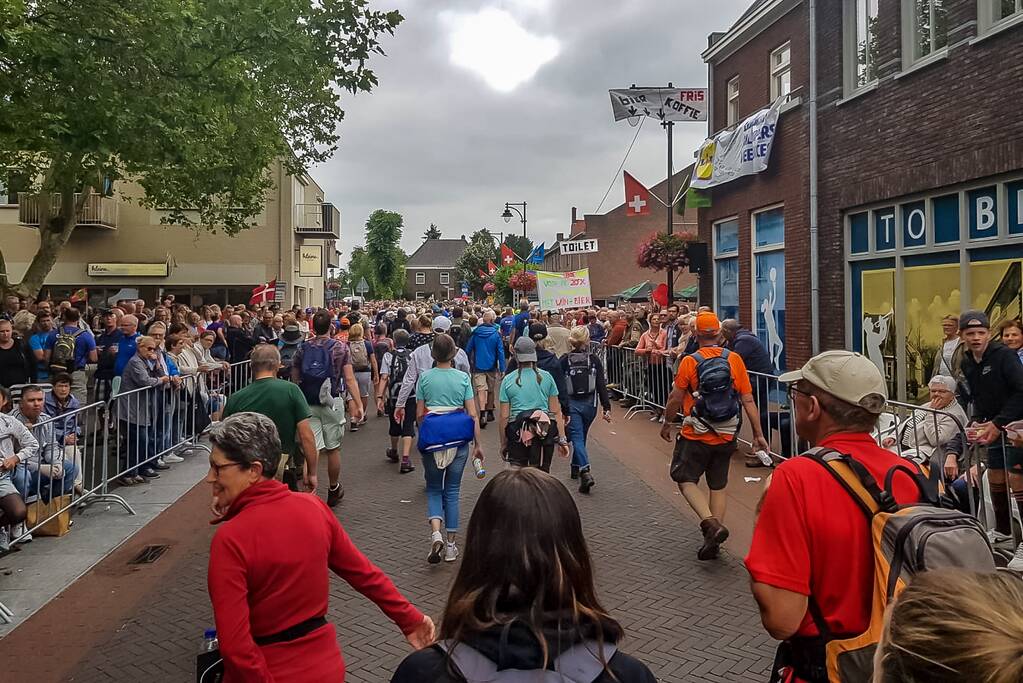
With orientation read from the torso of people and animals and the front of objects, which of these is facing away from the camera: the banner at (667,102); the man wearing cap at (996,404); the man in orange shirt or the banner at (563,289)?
the man in orange shirt

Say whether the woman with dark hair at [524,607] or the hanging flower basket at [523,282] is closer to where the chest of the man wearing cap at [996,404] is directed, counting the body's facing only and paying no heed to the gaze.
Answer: the woman with dark hair

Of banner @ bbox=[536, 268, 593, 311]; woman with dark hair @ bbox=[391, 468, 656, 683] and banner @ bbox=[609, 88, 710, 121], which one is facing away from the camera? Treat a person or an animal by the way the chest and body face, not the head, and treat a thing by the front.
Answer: the woman with dark hair

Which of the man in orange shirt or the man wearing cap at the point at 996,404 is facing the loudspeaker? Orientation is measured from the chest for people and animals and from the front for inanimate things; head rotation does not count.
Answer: the man in orange shirt

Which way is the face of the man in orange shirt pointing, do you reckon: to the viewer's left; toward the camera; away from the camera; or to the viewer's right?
away from the camera

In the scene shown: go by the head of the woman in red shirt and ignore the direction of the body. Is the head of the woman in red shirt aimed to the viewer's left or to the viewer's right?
to the viewer's left

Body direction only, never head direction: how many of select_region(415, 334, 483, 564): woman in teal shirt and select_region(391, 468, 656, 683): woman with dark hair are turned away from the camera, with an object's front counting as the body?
2

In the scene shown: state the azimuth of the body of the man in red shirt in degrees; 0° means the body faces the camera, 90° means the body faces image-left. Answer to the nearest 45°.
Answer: approximately 135°

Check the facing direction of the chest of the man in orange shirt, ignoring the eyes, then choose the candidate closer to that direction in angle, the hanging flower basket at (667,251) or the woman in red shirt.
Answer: the hanging flower basket

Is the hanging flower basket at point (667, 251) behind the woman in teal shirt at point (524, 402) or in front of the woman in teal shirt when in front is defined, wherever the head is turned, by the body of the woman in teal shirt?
in front

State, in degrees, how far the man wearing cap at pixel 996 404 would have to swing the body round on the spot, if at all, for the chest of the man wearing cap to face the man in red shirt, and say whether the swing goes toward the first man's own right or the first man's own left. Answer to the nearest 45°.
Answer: approximately 45° to the first man's own left

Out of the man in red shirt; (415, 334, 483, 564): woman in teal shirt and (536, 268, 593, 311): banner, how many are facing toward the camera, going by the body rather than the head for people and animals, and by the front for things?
1

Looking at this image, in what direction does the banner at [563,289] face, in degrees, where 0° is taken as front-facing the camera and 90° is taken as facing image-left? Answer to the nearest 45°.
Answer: approximately 0°

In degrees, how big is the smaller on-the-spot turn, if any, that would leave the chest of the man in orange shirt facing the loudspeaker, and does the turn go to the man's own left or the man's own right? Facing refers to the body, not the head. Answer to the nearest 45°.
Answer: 0° — they already face it

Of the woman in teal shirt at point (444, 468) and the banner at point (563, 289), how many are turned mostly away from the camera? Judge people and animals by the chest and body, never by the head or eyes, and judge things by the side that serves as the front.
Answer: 1

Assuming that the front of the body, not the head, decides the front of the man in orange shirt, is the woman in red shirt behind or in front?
behind
